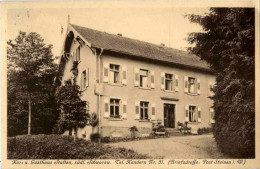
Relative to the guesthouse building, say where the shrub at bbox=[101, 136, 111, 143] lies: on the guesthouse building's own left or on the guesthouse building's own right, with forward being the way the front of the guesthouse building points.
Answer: on the guesthouse building's own right

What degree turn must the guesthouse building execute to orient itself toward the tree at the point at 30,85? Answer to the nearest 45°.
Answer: approximately 90° to its right

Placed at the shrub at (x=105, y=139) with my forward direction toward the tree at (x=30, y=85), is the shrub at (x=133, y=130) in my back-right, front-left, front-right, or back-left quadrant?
back-right
